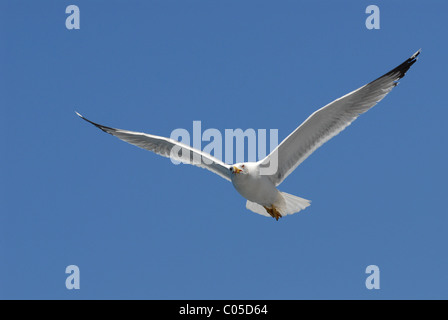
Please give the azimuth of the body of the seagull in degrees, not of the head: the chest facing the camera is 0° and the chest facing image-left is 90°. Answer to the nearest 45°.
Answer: approximately 45°
